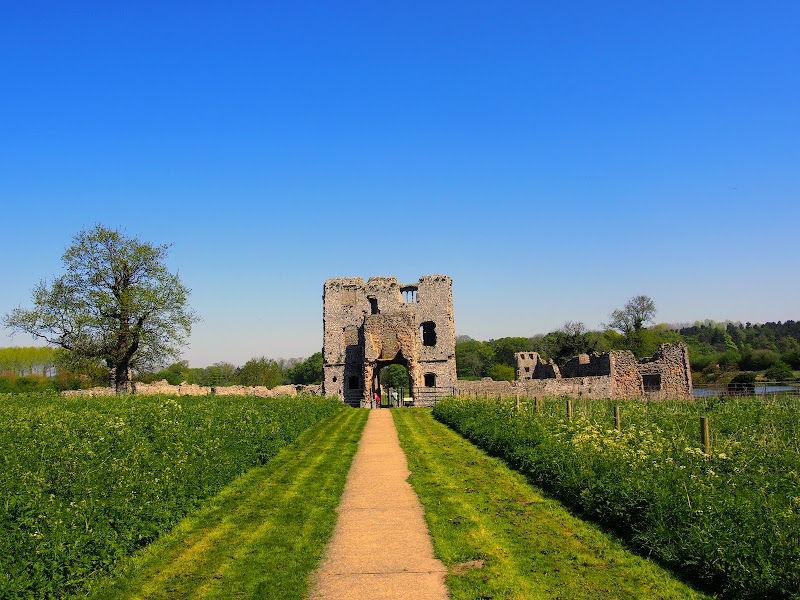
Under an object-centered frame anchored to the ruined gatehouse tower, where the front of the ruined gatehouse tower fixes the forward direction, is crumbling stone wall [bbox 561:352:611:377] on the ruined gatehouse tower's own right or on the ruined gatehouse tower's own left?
on the ruined gatehouse tower's own left

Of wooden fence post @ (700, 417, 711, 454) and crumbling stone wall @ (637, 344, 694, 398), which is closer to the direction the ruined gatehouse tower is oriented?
the wooden fence post

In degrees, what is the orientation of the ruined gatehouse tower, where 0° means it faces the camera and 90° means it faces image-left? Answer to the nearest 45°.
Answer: approximately 0°

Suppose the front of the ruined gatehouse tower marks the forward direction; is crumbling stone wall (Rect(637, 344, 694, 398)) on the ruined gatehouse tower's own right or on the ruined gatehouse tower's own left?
on the ruined gatehouse tower's own left

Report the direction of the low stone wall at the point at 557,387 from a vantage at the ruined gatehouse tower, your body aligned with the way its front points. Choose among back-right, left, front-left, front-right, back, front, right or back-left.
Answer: front-left

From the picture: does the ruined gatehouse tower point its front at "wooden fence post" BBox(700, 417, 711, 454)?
yes
